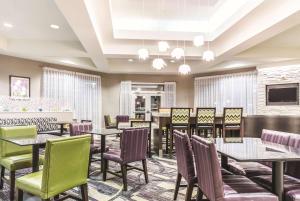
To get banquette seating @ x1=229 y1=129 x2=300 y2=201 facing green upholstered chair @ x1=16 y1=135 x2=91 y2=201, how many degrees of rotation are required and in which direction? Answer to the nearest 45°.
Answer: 0° — it already faces it

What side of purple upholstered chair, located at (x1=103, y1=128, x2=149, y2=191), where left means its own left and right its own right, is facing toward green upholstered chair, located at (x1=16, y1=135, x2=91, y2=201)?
left

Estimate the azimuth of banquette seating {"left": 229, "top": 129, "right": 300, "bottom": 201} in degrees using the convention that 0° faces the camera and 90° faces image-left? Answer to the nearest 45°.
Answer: approximately 45°

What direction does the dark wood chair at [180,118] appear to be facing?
away from the camera

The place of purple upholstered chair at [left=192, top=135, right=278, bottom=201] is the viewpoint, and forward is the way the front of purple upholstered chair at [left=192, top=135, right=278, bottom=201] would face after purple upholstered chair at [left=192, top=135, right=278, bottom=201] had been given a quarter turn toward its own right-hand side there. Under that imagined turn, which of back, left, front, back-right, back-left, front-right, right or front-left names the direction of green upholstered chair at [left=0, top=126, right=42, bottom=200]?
back-right

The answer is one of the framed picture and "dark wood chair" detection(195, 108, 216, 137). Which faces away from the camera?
the dark wood chair

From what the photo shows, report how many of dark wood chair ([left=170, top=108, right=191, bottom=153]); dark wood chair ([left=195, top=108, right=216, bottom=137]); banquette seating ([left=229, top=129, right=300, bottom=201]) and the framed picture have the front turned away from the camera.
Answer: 2

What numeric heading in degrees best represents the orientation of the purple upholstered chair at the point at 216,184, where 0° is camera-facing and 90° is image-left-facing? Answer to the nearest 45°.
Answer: approximately 225°

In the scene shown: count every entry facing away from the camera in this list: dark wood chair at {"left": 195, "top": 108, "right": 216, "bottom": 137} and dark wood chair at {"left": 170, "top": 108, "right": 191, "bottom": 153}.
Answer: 2

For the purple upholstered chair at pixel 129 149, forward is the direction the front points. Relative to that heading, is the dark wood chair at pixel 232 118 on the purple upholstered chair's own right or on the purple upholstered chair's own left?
on the purple upholstered chair's own right

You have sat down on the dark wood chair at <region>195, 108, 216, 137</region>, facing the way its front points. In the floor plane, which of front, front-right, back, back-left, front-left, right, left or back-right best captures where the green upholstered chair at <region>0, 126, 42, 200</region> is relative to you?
back-left

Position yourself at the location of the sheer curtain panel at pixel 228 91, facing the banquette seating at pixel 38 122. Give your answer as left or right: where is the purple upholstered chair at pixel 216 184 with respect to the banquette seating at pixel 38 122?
left
